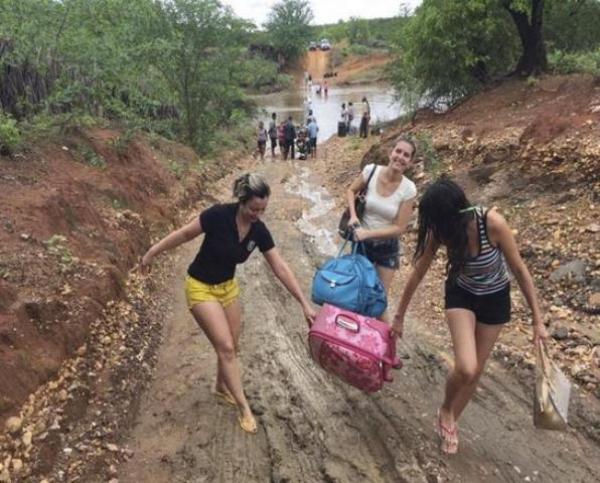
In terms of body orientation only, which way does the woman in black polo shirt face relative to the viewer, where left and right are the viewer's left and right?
facing the viewer and to the right of the viewer

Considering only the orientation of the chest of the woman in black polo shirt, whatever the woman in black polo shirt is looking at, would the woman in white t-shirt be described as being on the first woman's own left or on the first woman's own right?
on the first woman's own left

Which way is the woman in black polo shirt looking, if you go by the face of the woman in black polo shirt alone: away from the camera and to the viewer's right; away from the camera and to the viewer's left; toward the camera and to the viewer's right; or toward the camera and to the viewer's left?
toward the camera and to the viewer's right

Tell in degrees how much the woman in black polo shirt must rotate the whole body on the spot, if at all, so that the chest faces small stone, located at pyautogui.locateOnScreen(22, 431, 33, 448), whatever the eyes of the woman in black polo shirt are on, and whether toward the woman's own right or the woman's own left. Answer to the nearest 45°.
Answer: approximately 135° to the woman's own right

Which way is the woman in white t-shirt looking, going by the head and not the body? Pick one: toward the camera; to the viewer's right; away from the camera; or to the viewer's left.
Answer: toward the camera

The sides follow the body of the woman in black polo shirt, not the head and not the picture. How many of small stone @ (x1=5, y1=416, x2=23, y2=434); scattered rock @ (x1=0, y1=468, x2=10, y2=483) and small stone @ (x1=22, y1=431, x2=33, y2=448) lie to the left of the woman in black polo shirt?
0

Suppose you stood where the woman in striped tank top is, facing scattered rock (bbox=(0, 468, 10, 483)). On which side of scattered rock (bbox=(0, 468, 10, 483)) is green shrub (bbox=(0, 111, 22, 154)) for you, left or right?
right

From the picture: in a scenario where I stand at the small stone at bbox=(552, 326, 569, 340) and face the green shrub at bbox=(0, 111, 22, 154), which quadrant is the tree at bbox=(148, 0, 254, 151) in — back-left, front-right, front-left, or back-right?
front-right

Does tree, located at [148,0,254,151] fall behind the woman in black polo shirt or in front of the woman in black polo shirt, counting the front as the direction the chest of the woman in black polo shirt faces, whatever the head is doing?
behind

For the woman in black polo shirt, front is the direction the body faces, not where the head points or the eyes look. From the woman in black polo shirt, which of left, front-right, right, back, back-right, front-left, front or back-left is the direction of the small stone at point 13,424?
back-right

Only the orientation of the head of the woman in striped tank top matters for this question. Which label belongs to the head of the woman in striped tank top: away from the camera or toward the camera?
toward the camera

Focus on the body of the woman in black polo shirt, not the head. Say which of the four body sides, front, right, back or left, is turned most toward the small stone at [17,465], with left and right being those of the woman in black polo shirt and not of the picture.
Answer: right
